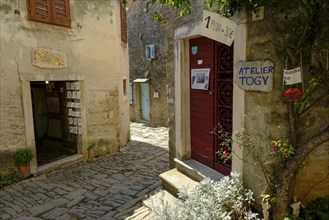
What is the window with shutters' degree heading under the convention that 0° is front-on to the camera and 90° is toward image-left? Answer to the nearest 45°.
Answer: approximately 315°

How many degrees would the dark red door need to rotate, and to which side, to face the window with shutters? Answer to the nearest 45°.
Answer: approximately 90° to its right

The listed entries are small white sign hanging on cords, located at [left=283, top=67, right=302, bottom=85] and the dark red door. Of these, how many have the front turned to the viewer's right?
0

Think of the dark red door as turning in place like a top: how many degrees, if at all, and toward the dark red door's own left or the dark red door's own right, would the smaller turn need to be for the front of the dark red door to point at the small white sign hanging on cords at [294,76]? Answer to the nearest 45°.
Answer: approximately 90° to the dark red door's own left

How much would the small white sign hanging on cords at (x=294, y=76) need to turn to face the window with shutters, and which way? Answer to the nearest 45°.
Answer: approximately 45° to its right

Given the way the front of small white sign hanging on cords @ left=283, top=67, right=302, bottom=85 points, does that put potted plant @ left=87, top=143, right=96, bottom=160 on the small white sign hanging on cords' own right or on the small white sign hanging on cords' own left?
on the small white sign hanging on cords' own right

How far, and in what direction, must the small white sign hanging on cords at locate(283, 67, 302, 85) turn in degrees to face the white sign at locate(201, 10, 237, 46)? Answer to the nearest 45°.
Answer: approximately 45° to its right

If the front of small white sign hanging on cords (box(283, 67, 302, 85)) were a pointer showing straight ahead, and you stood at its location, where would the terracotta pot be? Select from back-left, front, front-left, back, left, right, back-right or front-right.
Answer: front-right

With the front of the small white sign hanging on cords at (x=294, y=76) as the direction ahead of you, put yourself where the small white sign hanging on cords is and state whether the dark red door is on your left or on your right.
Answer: on your right
